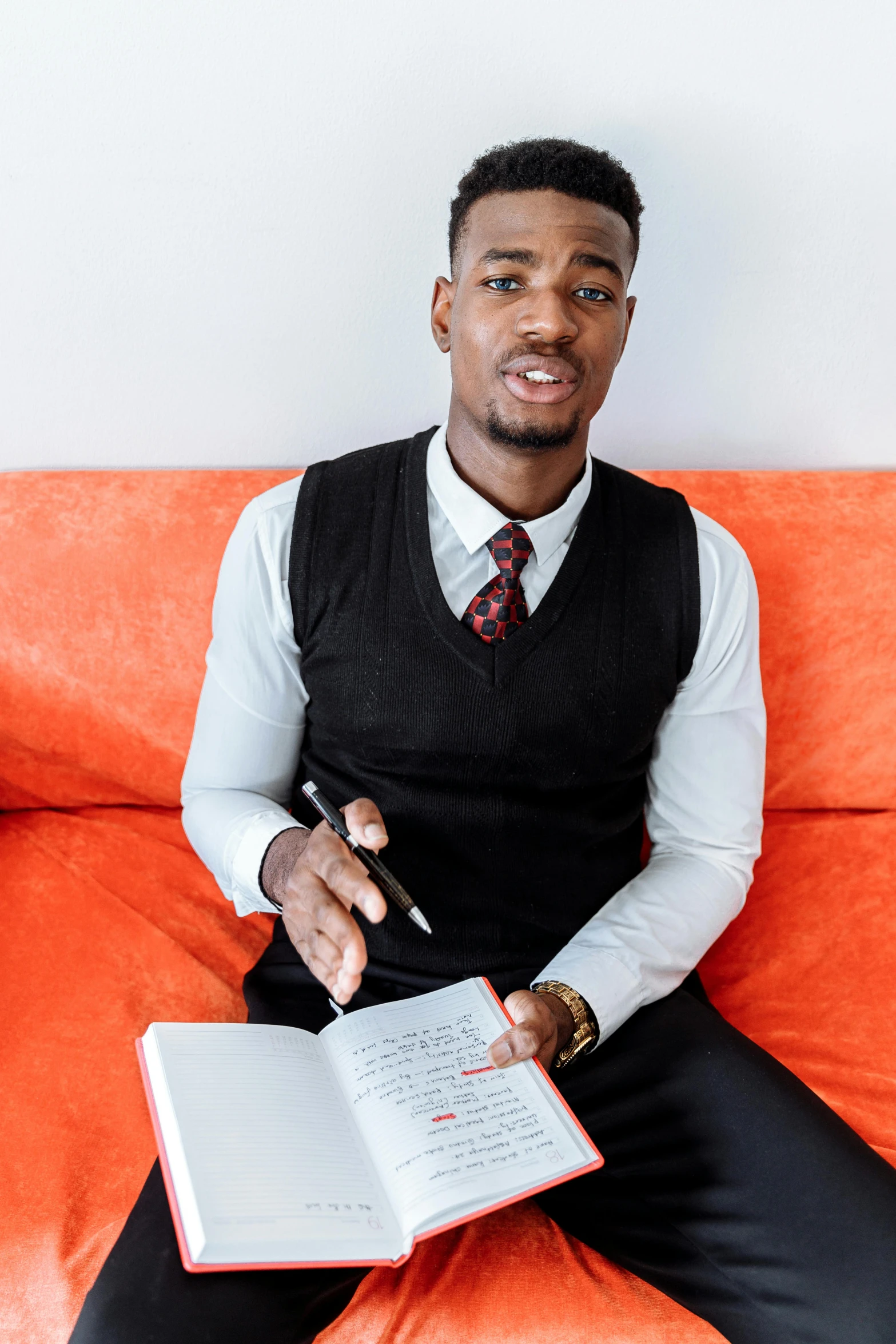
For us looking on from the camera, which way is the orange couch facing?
facing the viewer

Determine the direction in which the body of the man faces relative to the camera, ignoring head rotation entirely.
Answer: toward the camera
